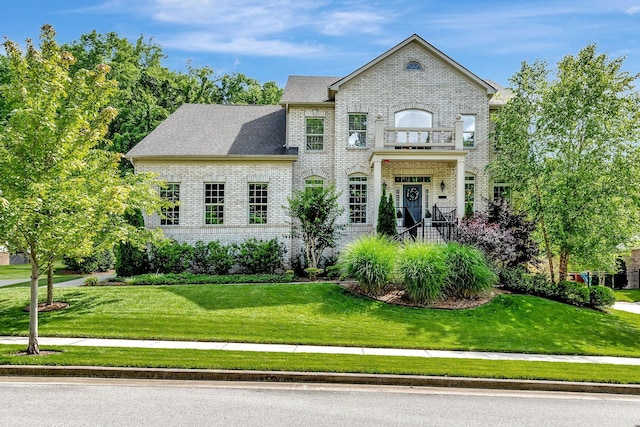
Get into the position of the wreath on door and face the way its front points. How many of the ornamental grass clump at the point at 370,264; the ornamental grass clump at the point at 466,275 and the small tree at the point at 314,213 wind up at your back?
0

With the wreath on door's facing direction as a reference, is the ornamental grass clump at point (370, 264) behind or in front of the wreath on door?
in front

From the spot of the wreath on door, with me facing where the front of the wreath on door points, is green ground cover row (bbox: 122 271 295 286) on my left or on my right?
on my right

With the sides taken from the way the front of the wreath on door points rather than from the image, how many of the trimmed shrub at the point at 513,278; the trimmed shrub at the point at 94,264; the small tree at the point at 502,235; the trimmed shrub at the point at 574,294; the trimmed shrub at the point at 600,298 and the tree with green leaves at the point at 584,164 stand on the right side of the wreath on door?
1

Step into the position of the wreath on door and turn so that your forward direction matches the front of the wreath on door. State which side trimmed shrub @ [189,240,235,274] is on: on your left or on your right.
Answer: on your right

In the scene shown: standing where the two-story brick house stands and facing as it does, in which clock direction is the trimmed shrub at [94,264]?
The trimmed shrub is roughly at 3 o'clock from the two-story brick house.

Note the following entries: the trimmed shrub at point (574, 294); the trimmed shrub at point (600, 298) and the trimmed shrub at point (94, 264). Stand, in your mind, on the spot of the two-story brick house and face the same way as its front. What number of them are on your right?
1

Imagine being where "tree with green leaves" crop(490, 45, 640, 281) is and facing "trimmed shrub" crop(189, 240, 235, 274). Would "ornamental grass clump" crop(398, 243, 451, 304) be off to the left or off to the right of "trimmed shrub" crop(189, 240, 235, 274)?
left

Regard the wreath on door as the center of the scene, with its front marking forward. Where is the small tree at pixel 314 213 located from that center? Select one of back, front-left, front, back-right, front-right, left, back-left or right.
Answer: front-right

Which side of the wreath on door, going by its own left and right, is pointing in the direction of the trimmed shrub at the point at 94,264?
right

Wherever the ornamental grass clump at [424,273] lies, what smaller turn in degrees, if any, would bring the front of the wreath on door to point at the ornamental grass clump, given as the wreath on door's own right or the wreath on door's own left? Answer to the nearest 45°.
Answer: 0° — it already faces it

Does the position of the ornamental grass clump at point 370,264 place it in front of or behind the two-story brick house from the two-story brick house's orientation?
in front

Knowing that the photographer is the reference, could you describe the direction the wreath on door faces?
facing the viewer

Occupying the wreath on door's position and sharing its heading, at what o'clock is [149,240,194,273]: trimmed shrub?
The trimmed shrub is roughly at 2 o'clock from the wreath on door.

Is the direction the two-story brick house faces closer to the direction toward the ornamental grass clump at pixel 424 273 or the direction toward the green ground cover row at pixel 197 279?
the ornamental grass clump
